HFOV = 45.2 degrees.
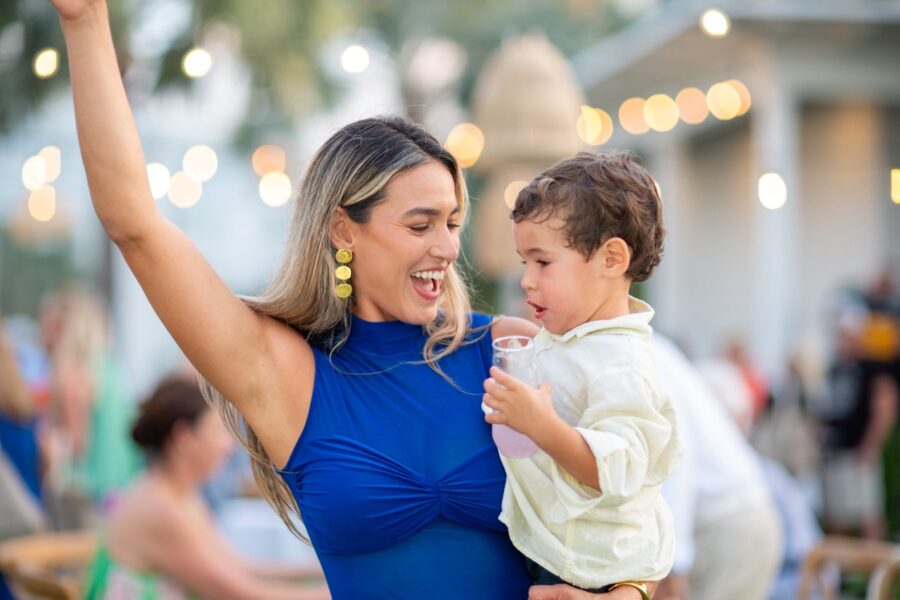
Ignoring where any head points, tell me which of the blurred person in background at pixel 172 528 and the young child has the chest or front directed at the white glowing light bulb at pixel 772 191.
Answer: the blurred person in background

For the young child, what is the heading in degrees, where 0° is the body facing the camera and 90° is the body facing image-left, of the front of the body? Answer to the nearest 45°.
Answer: approximately 45°

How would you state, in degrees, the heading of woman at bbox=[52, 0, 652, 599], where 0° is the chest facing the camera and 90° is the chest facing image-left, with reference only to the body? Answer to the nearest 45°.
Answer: approximately 315°

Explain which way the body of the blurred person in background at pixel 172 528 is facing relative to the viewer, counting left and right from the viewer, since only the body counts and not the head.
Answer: facing to the right of the viewer

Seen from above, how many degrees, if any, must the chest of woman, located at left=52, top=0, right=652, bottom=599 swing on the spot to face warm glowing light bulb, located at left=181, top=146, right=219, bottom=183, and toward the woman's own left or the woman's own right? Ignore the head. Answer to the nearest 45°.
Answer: approximately 135° to the woman's own left

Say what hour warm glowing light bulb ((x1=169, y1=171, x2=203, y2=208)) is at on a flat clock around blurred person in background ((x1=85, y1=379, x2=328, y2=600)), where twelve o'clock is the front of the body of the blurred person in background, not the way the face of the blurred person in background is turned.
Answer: The warm glowing light bulb is roughly at 9 o'clock from the blurred person in background.

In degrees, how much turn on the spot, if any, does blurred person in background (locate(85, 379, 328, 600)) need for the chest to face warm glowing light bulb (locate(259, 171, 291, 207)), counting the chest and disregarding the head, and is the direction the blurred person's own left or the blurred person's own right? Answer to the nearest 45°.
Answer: approximately 90° to the blurred person's own left

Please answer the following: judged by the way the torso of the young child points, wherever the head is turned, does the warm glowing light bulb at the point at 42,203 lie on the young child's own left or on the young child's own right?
on the young child's own right

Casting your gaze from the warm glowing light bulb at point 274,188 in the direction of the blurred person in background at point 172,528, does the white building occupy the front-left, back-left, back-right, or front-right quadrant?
back-left

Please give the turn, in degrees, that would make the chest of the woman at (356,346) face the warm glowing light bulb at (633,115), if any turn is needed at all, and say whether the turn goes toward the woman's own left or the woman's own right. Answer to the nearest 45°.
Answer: approximately 135° to the woman's own left

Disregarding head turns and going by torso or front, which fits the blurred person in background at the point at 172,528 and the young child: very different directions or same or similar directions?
very different directions

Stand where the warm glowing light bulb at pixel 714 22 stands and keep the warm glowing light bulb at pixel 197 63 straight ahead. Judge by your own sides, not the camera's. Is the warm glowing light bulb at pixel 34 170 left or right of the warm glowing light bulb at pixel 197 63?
right

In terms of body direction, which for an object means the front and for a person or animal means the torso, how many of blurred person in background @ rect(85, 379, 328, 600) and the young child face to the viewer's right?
1

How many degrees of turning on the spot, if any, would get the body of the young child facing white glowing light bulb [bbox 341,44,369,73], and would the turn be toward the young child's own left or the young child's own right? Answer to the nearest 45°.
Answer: approximately 90° to the young child's own right
